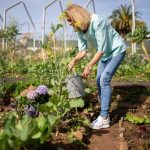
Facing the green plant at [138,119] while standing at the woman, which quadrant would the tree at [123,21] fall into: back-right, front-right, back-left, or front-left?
front-left

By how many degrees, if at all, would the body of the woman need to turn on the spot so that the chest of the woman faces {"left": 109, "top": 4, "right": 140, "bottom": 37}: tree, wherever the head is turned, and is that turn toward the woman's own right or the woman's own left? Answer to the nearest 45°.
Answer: approximately 90° to the woman's own right

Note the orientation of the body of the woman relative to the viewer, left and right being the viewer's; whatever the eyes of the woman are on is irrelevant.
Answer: facing to the left of the viewer
